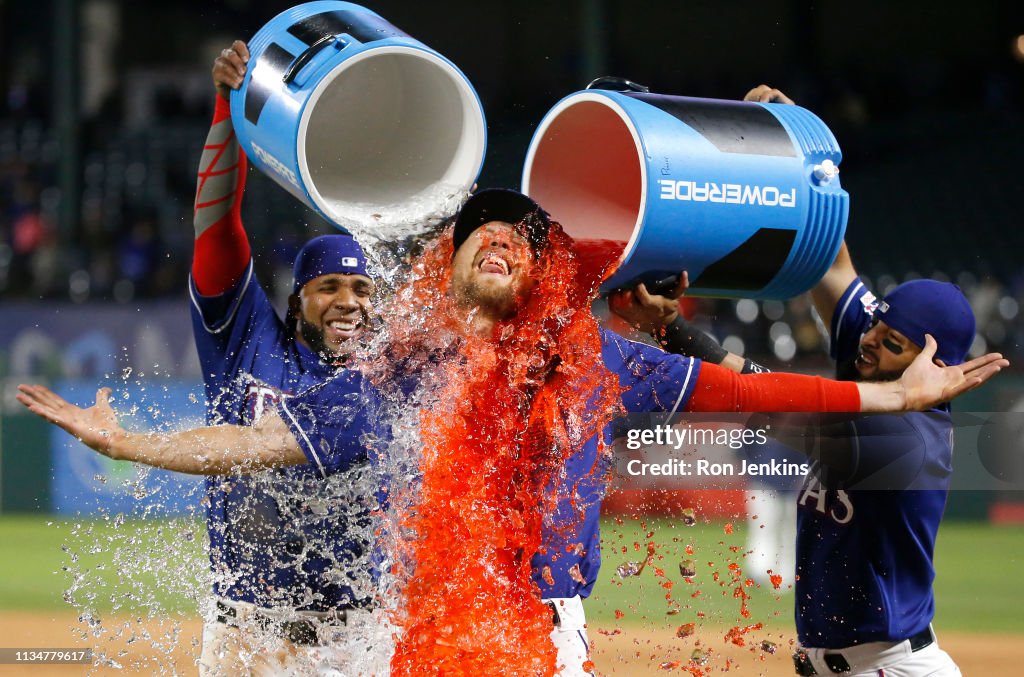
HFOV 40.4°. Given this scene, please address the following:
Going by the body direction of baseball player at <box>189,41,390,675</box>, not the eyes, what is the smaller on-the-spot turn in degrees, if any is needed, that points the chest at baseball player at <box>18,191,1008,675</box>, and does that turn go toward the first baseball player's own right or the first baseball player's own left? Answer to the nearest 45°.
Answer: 0° — they already face them

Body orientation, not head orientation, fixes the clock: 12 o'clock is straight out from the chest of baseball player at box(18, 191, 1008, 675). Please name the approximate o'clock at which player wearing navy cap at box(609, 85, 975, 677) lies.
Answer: The player wearing navy cap is roughly at 8 o'clock from the baseball player.

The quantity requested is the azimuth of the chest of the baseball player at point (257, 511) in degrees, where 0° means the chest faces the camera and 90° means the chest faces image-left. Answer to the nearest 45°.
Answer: approximately 315°

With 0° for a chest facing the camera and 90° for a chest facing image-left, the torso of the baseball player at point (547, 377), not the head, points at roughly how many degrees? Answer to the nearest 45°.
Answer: approximately 0°
